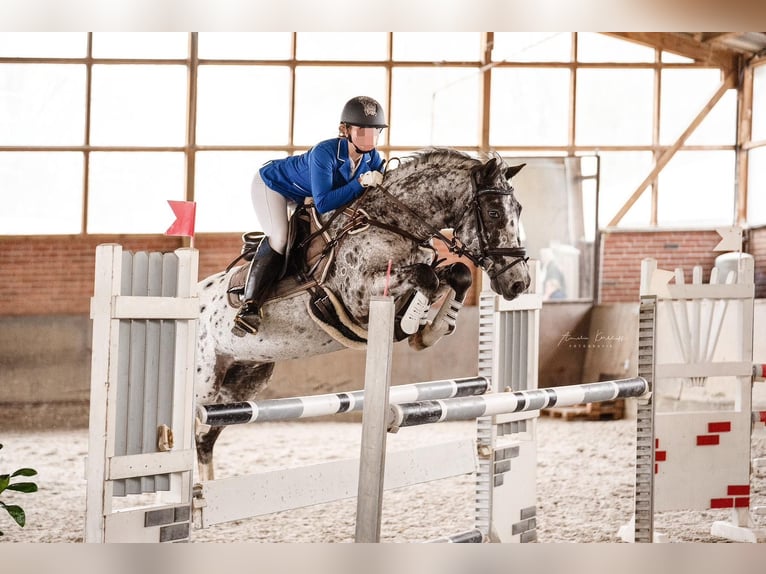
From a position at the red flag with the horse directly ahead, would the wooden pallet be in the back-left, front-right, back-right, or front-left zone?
front-left

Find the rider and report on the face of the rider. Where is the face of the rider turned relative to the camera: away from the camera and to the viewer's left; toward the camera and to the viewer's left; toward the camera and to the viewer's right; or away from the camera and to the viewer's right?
toward the camera and to the viewer's right

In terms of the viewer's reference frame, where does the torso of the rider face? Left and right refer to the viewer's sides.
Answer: facing the viewer and to the right of the viewer

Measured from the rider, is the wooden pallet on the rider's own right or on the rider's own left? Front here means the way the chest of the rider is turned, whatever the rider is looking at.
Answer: on the rider's own left
